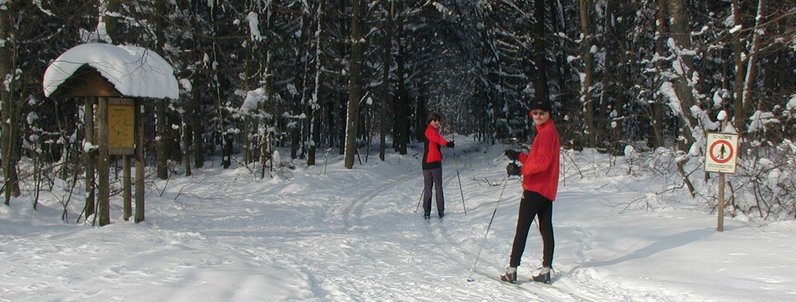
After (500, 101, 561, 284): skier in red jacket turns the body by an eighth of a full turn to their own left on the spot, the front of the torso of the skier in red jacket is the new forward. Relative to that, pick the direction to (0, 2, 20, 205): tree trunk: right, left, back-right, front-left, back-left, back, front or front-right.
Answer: front-right

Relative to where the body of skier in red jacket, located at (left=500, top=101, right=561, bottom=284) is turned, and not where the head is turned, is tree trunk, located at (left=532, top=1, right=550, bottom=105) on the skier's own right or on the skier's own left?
on the skier's own right

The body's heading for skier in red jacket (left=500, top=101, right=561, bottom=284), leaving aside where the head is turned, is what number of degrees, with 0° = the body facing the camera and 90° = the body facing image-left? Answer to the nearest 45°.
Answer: approximately 90°

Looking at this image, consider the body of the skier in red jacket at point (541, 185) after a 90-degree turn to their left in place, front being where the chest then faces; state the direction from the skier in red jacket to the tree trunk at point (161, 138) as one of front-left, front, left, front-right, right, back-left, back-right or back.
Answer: back-right

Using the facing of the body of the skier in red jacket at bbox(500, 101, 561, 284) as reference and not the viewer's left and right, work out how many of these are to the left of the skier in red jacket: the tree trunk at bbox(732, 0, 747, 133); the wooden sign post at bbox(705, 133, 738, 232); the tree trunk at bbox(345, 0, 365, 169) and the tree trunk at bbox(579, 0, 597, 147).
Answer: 0

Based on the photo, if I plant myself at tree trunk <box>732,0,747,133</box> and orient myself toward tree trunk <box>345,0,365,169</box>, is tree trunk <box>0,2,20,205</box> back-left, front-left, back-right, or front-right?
front-left

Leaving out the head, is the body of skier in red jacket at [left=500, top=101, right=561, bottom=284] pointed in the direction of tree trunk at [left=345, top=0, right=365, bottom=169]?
no

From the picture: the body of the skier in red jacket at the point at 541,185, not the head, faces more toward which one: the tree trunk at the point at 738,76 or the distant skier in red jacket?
the distant skier in red jacket

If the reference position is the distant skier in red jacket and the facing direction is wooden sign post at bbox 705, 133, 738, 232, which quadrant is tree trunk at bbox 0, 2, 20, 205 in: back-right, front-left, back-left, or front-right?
back-right

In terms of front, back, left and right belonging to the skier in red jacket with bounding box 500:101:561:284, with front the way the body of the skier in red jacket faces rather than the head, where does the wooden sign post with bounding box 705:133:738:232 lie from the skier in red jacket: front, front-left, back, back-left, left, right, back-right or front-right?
back-right

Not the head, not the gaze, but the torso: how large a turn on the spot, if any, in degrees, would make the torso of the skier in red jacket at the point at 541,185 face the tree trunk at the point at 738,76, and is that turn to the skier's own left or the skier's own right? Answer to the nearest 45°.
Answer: approximately 135° to the skier's own right
